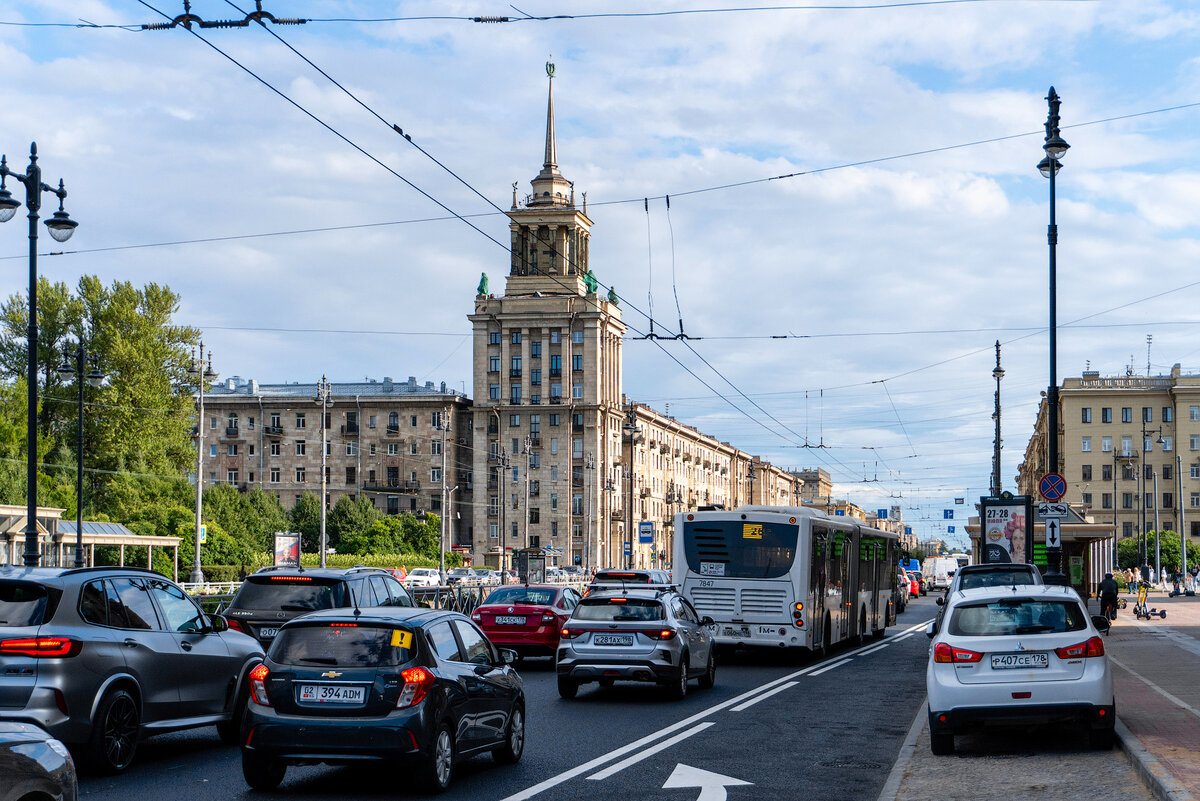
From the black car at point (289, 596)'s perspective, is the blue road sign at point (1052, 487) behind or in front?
in front

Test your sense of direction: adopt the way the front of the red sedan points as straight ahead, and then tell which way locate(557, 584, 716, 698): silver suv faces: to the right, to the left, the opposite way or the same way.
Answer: the same way

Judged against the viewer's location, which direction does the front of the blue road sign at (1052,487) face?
facing the viewer

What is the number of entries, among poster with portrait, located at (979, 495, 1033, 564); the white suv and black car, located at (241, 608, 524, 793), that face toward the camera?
1

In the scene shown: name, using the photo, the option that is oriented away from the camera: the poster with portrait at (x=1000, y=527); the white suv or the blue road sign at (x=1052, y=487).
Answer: the white suv

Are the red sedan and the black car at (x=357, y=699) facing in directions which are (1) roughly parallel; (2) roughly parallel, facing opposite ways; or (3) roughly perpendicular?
roughly parallel

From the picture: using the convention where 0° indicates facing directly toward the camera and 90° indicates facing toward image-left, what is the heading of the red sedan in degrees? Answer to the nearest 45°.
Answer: approximately 225°

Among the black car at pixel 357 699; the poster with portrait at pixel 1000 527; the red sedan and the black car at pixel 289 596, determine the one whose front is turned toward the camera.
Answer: the poster with portrait

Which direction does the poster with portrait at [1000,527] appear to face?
toward the camera

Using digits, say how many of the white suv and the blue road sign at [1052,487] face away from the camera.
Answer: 1

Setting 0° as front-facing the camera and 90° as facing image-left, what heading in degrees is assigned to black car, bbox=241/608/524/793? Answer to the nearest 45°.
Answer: approximately 225°

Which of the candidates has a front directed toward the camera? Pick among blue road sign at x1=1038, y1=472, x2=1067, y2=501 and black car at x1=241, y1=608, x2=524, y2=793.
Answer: the blue road sign

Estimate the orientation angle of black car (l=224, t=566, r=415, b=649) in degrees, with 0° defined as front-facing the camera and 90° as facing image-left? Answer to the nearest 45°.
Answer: approximately 225°

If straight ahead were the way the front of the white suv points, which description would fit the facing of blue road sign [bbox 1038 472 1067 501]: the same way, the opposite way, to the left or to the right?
the opposite way

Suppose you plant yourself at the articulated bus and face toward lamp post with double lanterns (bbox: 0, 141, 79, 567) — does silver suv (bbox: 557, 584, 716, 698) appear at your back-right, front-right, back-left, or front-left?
front-left

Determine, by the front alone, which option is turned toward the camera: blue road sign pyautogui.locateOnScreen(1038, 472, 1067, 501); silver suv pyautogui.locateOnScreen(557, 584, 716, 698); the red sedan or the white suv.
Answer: the blue road sign

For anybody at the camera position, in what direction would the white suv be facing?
facing away from the viewer
